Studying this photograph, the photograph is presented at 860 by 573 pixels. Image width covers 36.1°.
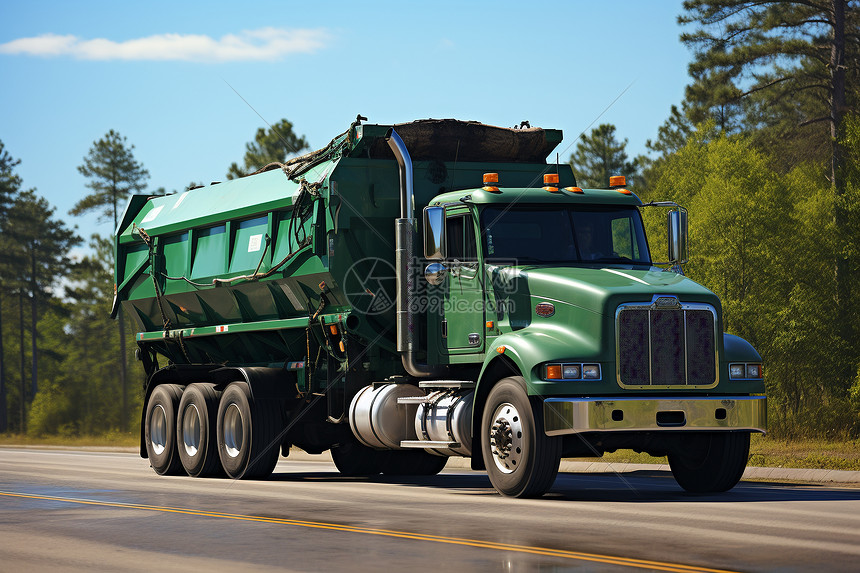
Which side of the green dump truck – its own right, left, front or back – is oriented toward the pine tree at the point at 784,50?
left

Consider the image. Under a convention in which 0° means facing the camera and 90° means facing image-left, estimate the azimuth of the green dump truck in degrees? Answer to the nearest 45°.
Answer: approximately 315°
